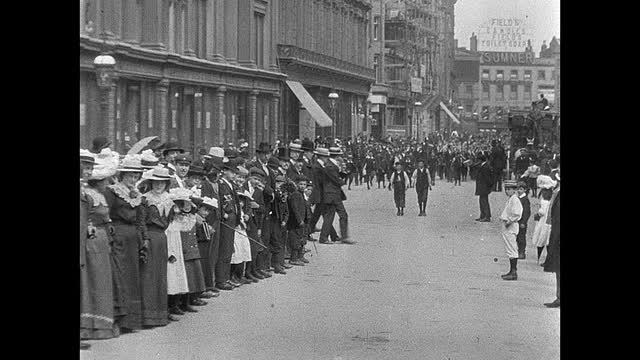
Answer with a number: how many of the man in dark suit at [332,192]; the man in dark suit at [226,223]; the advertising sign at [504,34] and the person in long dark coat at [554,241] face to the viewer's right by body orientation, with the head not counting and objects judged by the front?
2

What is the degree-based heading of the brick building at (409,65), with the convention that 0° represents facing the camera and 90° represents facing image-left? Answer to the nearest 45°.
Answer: approximately 315°

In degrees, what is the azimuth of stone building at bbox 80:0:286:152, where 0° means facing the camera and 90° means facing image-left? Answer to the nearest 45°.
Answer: approximately 315°

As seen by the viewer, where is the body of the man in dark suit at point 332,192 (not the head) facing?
to the viewer's right

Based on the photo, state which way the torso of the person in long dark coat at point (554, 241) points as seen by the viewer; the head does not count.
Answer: to the viewer's left

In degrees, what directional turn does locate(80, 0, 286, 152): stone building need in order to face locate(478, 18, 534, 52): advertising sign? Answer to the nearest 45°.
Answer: approximately 45° to its left
